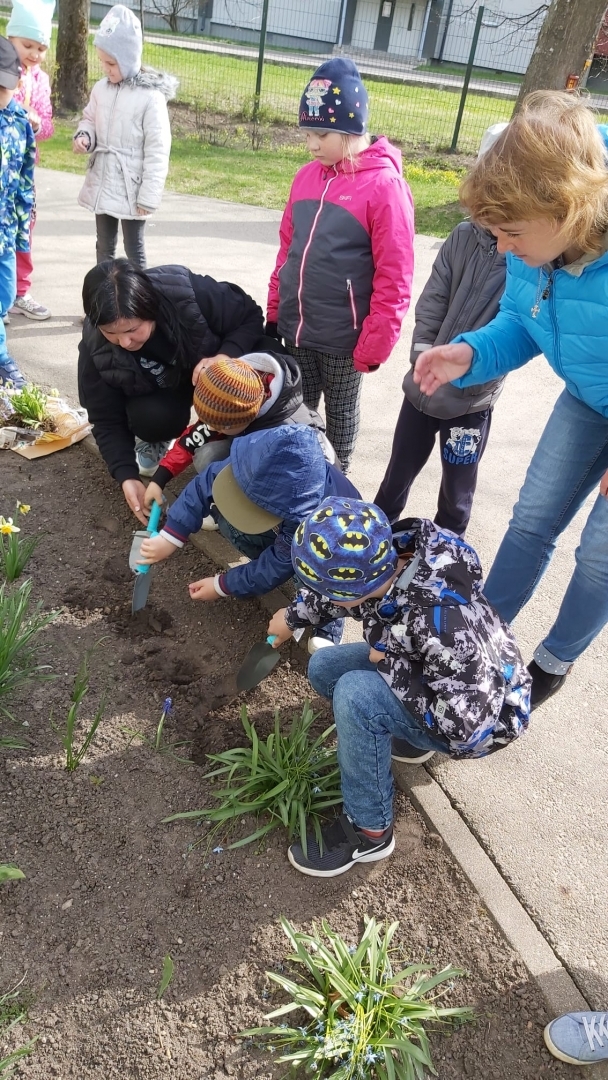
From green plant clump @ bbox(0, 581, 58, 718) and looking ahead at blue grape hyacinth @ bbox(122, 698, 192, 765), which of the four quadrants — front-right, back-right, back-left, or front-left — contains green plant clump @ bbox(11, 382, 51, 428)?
back-left

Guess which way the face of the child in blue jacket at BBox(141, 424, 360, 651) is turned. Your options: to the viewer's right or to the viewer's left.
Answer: to the viewer's left

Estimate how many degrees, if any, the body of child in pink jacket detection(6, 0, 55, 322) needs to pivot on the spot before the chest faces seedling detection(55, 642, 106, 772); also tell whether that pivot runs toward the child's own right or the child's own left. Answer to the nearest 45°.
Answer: approximately 45° to the child's own right

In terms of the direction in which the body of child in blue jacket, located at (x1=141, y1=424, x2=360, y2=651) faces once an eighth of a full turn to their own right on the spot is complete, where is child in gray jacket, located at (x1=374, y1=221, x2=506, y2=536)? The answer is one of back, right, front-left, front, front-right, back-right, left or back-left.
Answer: back-right

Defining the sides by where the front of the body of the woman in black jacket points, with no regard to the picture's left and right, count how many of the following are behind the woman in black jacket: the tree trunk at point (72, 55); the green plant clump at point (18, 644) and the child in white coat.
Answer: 2

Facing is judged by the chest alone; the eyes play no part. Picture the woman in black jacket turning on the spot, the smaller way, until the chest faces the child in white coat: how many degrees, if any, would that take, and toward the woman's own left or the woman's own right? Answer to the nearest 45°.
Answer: approximately 180°

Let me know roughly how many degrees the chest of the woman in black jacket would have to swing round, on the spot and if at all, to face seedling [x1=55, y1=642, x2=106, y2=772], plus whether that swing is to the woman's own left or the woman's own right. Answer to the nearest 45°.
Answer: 0° — they already face it

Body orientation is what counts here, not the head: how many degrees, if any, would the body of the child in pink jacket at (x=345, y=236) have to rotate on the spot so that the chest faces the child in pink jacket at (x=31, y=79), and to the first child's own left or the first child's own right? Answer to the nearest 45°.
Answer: approximately 90° to the first child's own right

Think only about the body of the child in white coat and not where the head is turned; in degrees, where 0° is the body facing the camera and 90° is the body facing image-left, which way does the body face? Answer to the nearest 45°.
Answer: approximately 45°

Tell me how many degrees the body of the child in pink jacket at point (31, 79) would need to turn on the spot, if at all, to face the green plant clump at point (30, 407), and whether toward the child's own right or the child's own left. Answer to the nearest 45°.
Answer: approximately 45° to the child's own right
